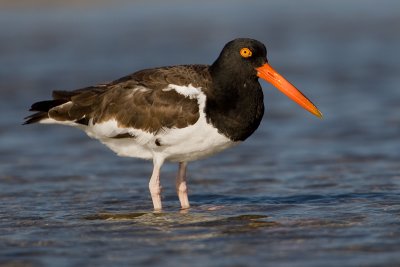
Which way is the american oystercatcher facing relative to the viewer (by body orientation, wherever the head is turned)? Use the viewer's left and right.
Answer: facing to the right of the viewer
